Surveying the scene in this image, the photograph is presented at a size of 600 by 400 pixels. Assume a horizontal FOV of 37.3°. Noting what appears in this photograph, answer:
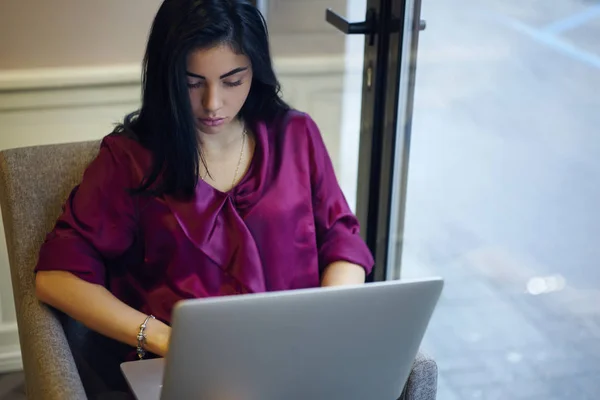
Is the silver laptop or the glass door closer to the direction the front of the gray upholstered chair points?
the silver laptop

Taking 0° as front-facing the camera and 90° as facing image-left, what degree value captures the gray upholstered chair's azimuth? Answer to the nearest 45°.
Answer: approximately 315°

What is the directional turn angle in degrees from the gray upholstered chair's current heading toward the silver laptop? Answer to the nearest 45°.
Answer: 0° — it already faces it

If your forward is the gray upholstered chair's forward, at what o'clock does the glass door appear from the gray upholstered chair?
The glass door is roughly at 9 o'clock from the gray upholstered chair.
